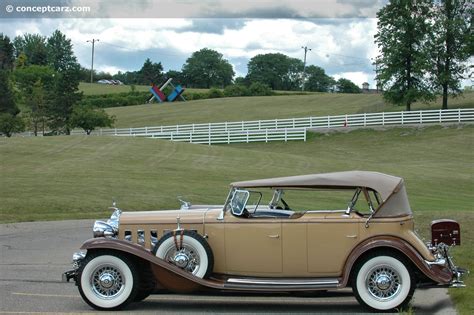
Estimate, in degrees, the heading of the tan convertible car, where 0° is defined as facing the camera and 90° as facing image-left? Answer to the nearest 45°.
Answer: approximately 90°

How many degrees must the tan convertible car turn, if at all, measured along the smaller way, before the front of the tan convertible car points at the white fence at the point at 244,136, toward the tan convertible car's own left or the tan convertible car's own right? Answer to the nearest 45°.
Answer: approximately 90° to the tan convertible car's own right
